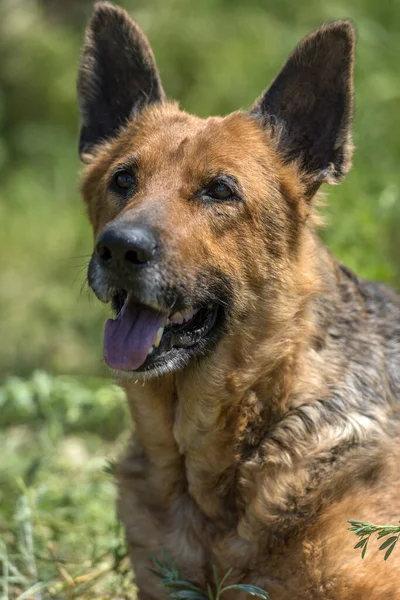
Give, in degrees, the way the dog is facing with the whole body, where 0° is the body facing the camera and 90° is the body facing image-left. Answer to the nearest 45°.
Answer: approximately 45°
